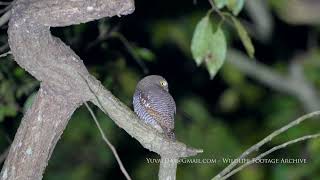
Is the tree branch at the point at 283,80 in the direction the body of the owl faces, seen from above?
no

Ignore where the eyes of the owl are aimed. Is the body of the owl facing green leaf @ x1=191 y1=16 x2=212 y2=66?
no

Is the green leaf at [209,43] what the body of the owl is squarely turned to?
no

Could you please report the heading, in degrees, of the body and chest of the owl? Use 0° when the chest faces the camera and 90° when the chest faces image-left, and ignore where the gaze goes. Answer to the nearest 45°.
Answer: approximately 135°

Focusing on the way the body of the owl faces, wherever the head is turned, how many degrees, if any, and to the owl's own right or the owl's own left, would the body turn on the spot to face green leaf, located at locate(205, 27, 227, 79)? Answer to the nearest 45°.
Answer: approximately 90° to the owl's own right
